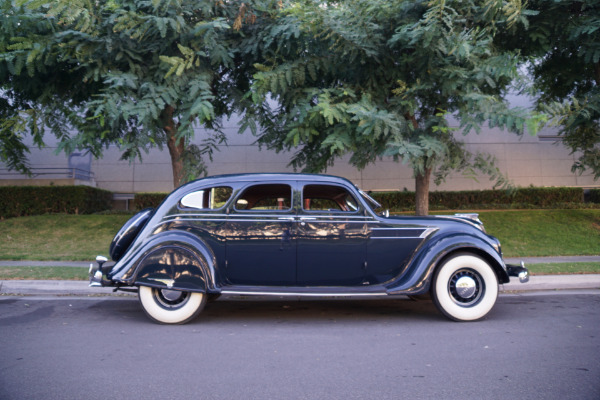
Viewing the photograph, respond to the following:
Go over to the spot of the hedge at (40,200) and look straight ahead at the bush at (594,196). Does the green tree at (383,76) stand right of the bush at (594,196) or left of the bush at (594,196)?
right

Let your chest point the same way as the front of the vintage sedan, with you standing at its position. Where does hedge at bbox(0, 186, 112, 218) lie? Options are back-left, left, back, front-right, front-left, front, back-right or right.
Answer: back-left

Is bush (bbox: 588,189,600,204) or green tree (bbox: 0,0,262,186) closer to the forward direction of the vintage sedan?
the bush

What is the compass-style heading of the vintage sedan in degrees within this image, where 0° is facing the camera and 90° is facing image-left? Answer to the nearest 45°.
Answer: approximately 270°

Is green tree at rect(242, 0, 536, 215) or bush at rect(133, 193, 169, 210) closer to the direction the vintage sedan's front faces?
the green tree

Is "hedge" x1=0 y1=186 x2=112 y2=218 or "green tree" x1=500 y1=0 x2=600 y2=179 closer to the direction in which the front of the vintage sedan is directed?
the green tree

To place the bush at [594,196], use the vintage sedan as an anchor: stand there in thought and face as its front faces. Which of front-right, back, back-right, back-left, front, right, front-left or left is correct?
front-left
